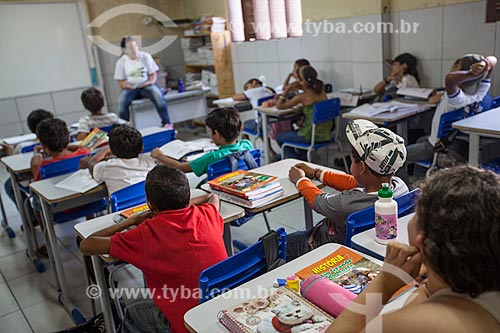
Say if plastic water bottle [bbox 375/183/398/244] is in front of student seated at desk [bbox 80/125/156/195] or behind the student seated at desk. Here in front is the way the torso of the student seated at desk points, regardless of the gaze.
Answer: behind

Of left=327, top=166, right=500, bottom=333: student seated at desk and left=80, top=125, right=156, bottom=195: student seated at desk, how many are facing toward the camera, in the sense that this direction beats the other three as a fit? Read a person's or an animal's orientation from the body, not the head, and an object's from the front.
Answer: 0

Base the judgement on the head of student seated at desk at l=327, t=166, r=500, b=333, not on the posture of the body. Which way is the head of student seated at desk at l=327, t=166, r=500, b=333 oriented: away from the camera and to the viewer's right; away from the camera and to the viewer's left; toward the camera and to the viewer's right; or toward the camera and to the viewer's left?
away from the camera and to the viewer's left

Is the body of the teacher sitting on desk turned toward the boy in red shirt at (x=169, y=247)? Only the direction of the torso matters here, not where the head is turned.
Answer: yes

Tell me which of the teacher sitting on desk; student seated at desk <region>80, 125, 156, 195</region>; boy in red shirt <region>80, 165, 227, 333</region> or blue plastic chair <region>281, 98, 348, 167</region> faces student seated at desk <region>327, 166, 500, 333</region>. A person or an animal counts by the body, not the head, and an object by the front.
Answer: the teacher sitting on desk

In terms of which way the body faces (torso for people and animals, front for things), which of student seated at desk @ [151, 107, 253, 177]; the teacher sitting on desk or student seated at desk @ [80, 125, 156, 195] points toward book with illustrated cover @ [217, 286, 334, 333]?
the teacher sitting on desk

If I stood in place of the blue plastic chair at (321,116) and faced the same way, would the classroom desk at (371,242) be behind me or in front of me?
behind

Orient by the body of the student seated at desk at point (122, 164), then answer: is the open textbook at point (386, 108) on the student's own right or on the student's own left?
on the student's own right

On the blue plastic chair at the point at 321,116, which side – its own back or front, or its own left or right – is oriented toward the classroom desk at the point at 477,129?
back

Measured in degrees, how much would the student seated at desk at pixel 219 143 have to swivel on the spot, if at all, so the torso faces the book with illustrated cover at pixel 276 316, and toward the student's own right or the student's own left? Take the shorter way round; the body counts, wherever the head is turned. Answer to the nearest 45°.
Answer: approximately 135° to the student's own left

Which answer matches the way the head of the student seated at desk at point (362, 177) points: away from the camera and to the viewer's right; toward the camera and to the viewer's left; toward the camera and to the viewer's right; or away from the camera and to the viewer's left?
away from the camera and to the viewer's left

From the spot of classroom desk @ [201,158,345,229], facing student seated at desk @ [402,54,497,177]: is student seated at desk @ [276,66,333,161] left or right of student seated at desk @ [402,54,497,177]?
left
